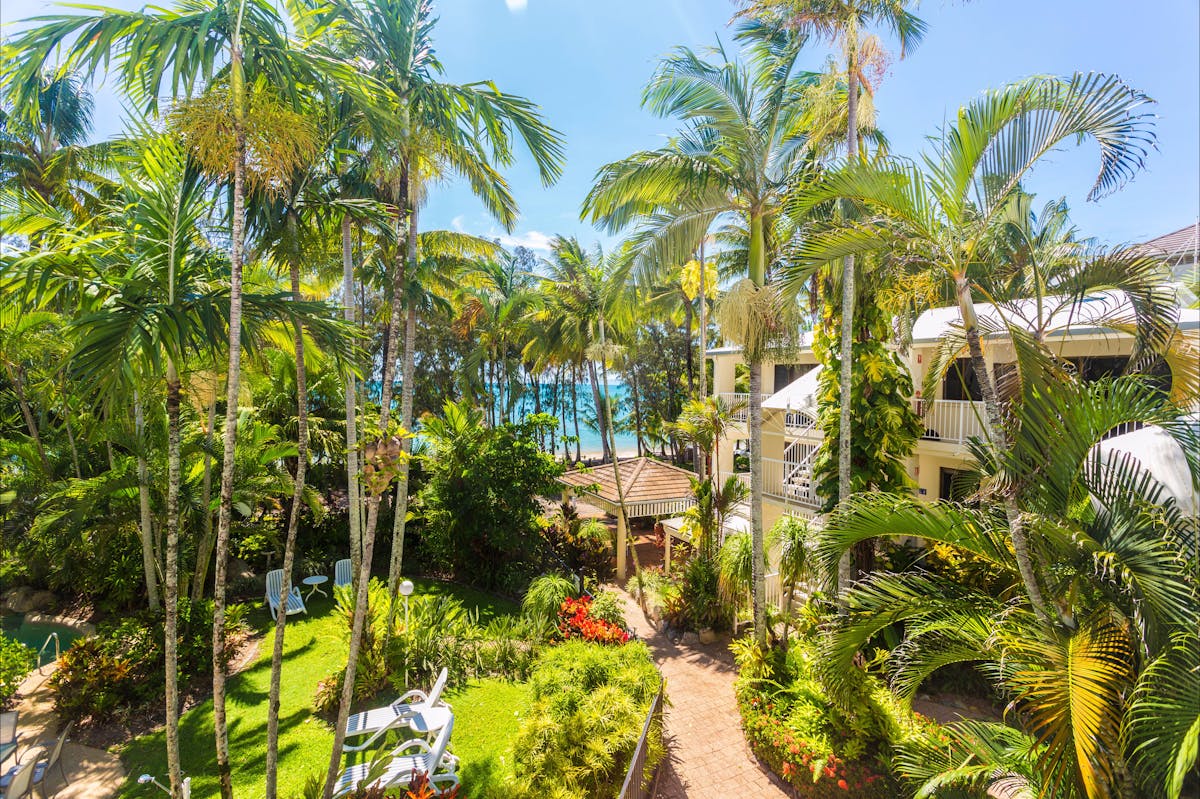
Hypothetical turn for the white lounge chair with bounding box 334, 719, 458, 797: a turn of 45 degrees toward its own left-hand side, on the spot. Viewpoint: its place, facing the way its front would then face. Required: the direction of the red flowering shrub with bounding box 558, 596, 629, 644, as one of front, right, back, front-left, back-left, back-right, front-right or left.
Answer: back

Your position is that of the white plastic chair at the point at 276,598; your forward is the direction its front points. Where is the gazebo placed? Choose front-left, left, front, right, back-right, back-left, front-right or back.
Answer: front-left

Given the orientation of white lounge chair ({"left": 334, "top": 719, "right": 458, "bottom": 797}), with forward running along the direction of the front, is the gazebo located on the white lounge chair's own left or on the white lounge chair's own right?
on the white lounge chair's own right

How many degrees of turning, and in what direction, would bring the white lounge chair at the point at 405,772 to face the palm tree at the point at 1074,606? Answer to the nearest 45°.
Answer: approximately 135° to its left

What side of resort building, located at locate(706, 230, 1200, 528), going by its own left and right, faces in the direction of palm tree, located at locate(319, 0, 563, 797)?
front

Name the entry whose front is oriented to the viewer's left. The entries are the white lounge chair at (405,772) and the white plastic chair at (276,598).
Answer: the white lounge chair

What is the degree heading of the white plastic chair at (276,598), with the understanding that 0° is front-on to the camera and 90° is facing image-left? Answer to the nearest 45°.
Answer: approximately 315°

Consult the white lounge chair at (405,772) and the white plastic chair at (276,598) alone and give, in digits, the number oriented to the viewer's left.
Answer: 1

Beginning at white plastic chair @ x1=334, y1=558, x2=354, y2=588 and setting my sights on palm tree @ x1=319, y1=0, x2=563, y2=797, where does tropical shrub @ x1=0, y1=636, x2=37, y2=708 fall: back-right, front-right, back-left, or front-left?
front-right

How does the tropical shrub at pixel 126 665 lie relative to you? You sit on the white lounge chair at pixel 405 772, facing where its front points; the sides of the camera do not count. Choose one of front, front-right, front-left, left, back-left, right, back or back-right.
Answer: front-right

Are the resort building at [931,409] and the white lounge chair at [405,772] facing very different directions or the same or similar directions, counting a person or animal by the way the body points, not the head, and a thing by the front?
same or similar directions

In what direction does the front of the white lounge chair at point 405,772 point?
to the viewer's left

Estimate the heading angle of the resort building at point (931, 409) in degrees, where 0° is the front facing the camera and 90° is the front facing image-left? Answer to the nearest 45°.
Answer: approximately 45°
